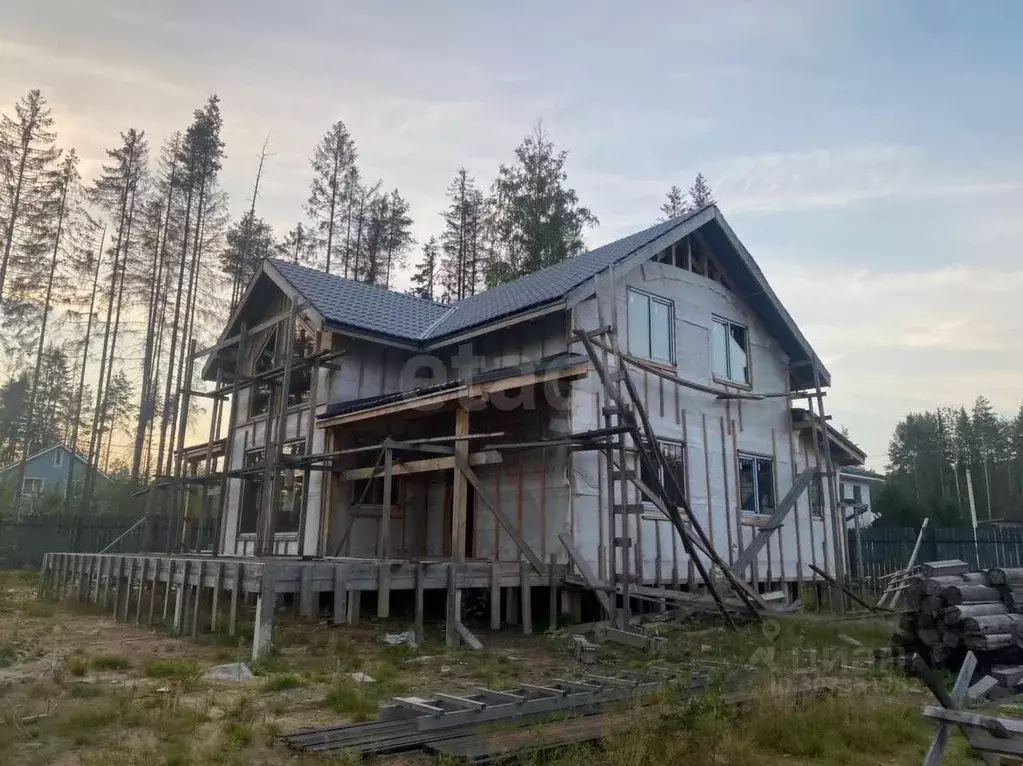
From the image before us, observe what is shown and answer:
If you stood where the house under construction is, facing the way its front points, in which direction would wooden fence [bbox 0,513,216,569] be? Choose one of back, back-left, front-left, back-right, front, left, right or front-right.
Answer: right

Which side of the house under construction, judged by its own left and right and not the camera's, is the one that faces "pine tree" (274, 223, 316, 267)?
right

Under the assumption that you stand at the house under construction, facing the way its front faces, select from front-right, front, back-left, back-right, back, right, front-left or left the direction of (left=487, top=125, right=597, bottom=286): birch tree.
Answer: back-right

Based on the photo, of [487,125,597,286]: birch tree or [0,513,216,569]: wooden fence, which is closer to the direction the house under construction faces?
the wooden fence

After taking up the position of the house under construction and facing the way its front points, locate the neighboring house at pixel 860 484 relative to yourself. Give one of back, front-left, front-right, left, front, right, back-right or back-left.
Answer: back

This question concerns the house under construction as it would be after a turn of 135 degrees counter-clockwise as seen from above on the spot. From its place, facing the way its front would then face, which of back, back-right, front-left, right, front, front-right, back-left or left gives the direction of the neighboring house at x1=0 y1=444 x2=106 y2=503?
back-left

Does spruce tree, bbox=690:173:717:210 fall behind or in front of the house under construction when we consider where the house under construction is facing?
behind

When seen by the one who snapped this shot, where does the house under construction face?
facing the viewer and to the left of the viewer

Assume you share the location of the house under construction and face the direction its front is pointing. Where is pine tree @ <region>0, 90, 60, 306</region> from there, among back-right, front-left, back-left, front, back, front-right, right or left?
right

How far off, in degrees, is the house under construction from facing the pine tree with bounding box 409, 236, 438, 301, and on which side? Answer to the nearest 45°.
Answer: approximately 135° to its right

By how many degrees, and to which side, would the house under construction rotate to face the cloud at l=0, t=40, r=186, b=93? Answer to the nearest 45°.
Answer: approximately 45° to its right
